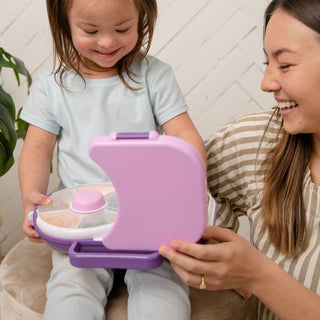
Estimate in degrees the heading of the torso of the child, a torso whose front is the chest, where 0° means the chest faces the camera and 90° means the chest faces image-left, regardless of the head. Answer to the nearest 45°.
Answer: approximately 0°

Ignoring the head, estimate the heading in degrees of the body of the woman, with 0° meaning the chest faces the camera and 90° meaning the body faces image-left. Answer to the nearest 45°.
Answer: approximately 45°
